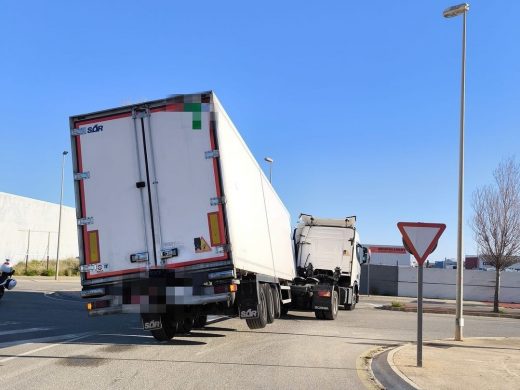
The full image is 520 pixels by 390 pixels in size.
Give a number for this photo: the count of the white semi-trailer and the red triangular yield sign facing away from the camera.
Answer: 1

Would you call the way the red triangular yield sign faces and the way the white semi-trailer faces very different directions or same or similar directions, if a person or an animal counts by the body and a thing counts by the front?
very different directions

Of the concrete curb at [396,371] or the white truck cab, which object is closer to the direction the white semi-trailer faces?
the white truck cab

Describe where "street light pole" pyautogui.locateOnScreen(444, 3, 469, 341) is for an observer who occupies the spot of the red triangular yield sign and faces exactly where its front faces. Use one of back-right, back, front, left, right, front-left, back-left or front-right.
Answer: back

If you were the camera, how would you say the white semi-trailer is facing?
facing away from the viewer

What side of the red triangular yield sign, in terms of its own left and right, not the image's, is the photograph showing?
front

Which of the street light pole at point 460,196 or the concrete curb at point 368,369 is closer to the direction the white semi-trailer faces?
the street light pole

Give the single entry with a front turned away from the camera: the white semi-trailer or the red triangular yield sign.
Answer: the white semi-trailer

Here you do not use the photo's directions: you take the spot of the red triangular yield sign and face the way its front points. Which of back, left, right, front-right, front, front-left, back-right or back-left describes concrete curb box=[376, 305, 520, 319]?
back

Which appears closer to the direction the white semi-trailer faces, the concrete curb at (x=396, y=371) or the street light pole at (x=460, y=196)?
the street light pole
